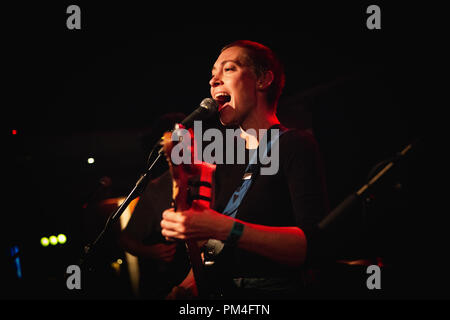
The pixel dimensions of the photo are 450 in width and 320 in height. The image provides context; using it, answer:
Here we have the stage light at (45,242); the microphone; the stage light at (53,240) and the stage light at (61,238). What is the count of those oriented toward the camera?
3

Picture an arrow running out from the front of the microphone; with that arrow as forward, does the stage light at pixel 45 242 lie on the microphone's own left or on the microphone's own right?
on the microphone's own left

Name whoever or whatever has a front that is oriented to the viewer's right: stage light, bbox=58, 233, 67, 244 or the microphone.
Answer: the microphone

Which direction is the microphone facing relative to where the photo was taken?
to the viewer's right

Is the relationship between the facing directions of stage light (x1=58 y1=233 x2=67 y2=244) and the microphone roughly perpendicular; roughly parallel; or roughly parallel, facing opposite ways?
roughly perpendicular
